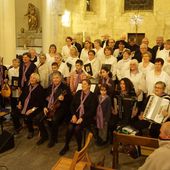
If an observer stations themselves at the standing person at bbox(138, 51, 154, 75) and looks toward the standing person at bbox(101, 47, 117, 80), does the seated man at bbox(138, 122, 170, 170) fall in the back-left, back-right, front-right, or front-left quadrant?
back-left

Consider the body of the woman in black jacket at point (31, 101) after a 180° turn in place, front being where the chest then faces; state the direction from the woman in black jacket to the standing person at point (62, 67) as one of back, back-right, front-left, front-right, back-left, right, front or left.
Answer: front

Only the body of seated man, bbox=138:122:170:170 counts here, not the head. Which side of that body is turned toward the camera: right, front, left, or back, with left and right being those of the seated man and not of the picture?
back

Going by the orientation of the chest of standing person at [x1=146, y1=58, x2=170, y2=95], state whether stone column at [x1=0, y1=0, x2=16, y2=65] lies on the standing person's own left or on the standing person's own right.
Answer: on the standing person's own right

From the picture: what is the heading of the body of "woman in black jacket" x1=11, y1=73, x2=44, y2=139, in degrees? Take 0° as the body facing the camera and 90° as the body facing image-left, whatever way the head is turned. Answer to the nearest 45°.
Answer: approximately 45°

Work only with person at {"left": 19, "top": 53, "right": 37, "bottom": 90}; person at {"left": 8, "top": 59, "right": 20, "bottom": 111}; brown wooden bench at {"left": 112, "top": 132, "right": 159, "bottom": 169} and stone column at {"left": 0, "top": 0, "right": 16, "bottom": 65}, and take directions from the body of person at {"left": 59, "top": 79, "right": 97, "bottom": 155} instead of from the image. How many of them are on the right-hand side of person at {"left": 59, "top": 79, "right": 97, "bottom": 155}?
3

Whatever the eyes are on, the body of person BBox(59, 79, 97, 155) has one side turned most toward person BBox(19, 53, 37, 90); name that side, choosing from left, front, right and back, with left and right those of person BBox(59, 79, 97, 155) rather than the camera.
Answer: right

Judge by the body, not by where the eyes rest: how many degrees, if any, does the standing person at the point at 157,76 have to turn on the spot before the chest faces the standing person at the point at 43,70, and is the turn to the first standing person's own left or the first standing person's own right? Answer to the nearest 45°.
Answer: approximately 90° to the first standing person's own right

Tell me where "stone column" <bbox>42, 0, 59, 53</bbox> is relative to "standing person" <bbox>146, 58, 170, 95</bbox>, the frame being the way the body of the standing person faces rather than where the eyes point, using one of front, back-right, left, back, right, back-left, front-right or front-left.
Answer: back-right

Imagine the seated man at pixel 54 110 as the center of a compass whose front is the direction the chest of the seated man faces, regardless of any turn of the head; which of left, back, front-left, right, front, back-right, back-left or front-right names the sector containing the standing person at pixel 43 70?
back-right
